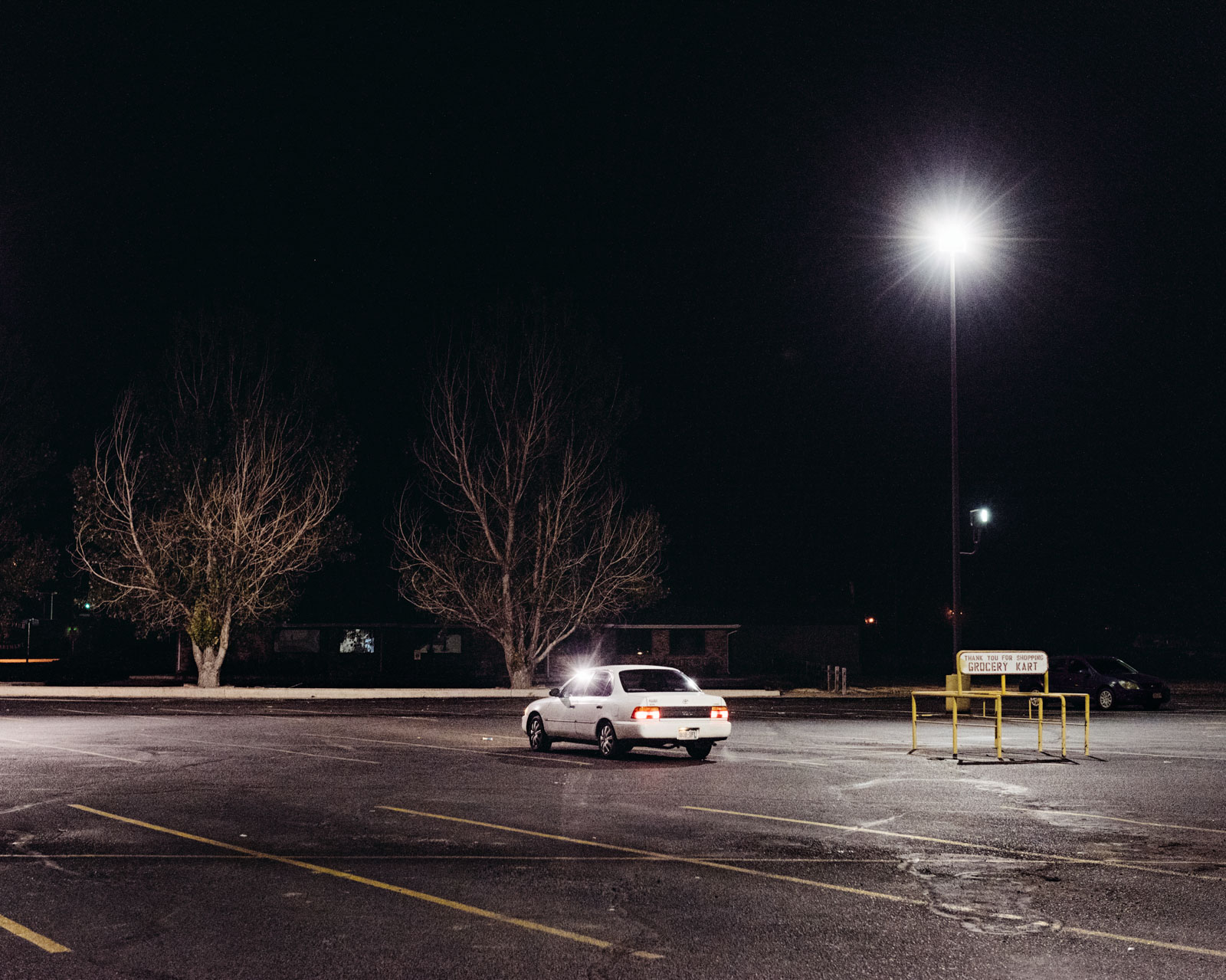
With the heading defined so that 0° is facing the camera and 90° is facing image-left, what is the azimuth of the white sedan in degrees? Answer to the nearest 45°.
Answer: approximately 135°

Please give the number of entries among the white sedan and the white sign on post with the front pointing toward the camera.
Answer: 1

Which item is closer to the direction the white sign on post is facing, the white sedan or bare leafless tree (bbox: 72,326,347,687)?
the white sedan

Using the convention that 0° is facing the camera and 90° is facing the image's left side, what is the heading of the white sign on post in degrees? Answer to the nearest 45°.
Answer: approximately 0°

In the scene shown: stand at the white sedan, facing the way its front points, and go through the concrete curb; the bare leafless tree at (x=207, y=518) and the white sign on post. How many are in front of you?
2

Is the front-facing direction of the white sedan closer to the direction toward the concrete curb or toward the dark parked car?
the concrete curb

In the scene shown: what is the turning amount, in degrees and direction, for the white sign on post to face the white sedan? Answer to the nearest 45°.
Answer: approximately 45° to its right

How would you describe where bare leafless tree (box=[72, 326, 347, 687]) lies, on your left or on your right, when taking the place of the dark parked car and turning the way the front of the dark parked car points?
on your right

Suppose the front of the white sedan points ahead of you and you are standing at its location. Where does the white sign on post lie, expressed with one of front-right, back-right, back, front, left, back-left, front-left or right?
back-right
